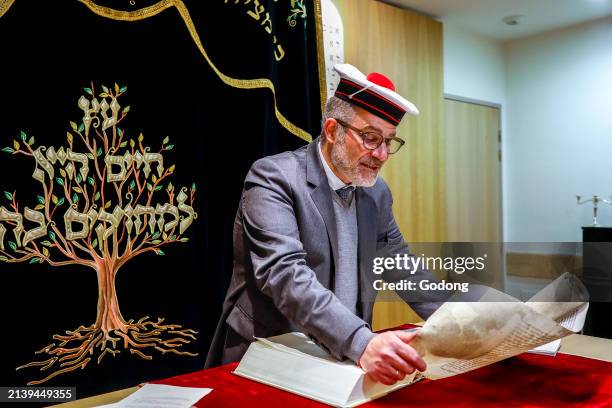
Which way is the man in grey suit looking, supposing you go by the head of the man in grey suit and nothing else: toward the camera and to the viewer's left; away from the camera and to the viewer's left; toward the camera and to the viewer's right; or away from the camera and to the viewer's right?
toward the camera and to the viewer's right

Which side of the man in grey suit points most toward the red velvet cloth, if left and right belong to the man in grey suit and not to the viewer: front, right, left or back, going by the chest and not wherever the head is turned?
front

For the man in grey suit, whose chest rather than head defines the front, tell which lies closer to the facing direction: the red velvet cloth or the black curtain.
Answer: the red velvet cloth

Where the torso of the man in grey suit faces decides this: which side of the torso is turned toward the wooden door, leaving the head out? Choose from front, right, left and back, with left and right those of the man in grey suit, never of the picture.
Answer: left

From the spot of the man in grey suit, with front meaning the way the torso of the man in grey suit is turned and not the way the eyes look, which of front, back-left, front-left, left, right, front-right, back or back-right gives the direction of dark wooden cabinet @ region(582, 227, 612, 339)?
left

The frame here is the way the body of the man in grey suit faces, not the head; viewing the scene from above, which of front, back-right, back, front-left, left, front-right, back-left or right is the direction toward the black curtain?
back
